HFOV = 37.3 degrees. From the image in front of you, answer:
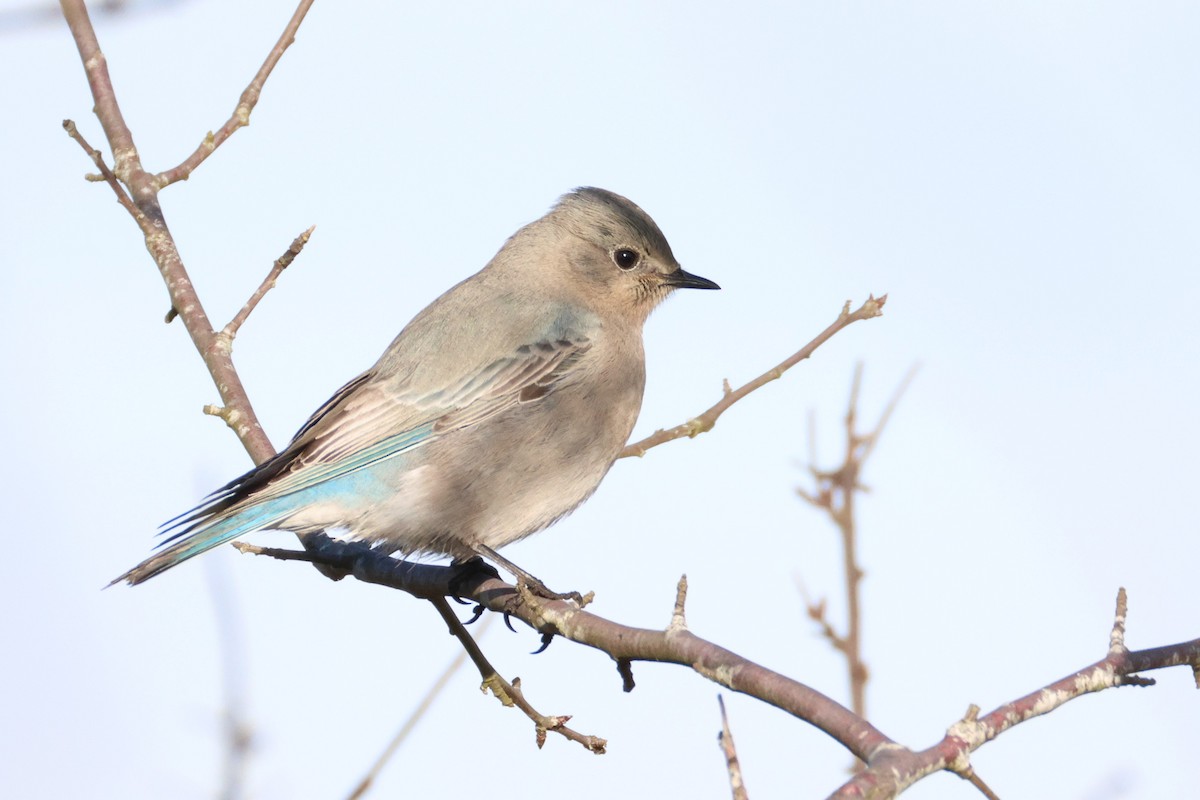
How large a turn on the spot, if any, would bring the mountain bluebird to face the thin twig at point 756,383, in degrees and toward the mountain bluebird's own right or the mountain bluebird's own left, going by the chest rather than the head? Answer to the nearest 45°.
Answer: approximately 45° to the mountain bluebird's own right

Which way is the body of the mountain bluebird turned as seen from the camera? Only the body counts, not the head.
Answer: to the viewer's right
